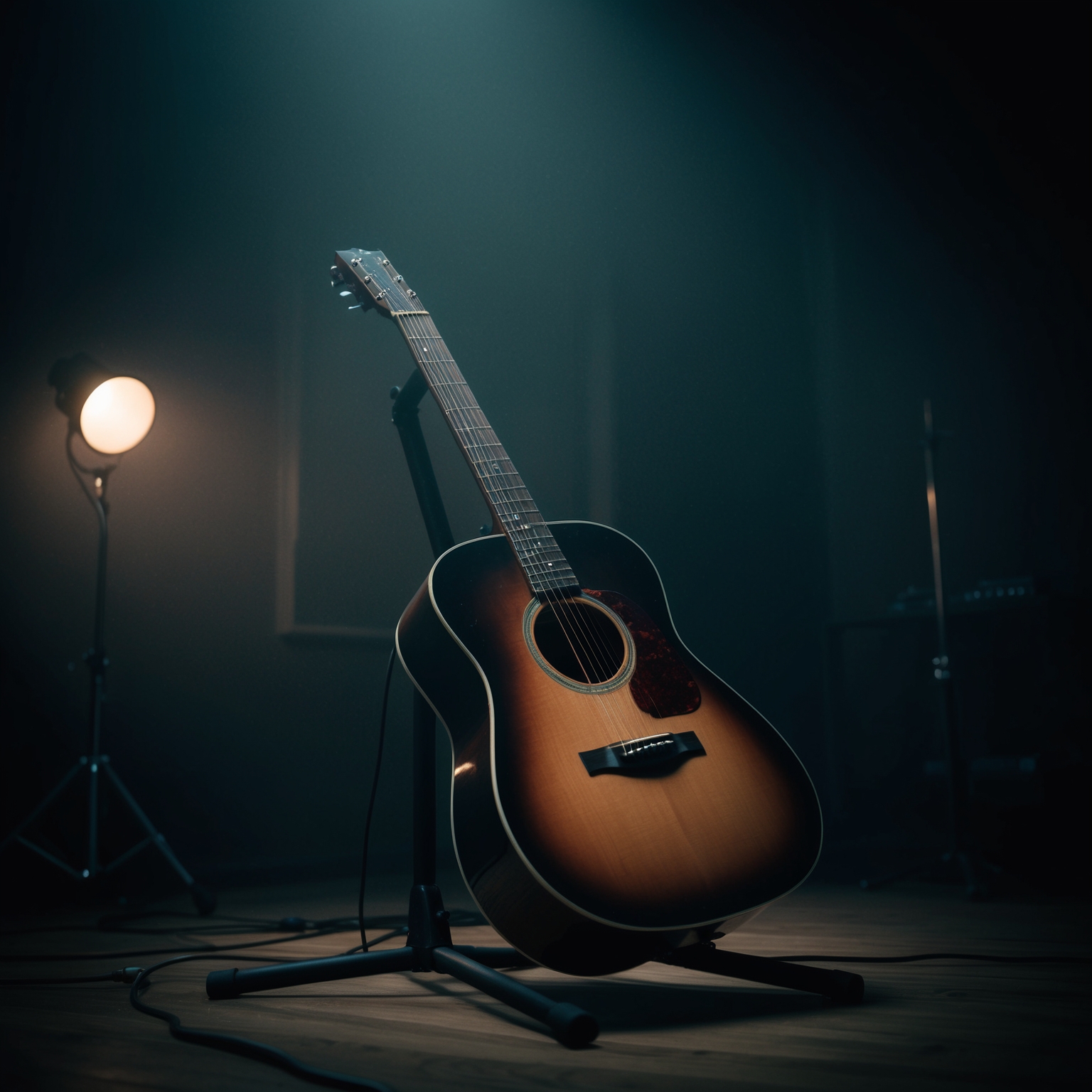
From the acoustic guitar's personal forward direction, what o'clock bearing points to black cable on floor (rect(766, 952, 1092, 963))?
The black cable on floor is roughly at 9 o'clock from the acoustic guitar.

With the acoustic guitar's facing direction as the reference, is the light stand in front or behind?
behind

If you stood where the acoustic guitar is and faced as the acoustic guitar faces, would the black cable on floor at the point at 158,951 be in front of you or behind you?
behind

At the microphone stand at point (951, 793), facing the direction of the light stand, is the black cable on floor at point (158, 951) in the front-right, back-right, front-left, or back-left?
front-left

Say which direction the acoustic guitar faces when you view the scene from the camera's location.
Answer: facing the viewer and to the right of the viewer

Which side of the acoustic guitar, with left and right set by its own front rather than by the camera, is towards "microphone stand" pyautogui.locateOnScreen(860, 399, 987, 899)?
left
